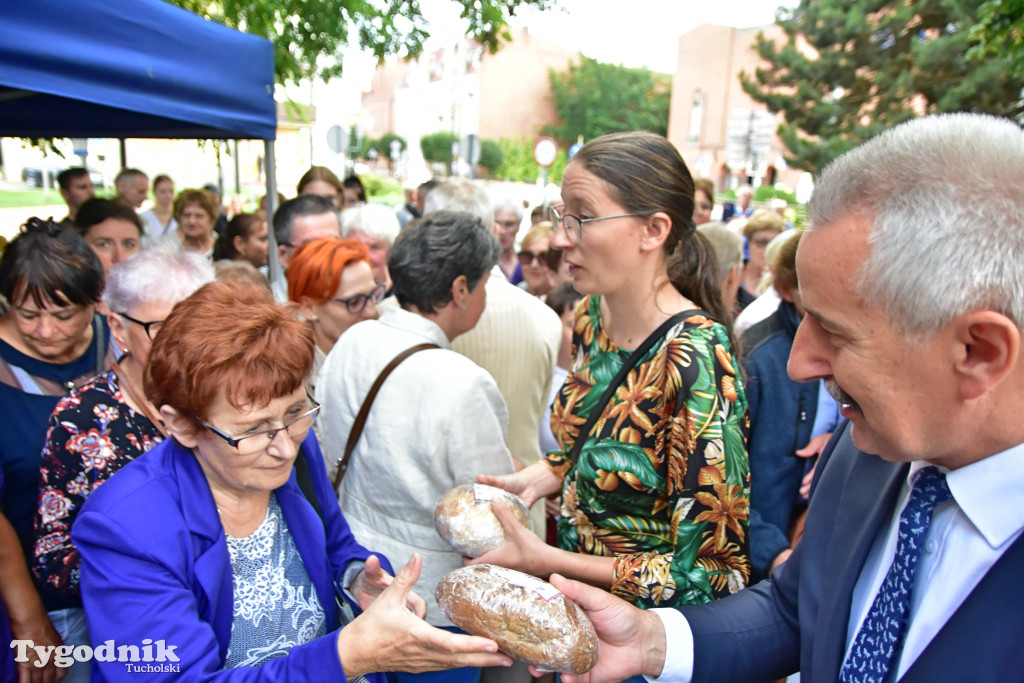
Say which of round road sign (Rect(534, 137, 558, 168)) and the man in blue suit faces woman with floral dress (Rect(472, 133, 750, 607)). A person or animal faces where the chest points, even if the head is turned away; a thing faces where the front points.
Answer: the round road sign

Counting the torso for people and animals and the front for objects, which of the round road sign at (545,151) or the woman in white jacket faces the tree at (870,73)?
the woman in white jacket

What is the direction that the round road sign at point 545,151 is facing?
toward the camera

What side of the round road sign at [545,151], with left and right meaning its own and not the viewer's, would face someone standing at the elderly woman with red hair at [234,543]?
front

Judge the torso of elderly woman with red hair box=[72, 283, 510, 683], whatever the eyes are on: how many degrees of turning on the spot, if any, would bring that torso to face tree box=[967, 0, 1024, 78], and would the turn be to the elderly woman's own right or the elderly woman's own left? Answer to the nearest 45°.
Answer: approximately 90° to the elderly woman's own left

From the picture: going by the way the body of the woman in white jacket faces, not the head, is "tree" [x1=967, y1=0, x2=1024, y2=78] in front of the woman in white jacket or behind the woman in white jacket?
in front

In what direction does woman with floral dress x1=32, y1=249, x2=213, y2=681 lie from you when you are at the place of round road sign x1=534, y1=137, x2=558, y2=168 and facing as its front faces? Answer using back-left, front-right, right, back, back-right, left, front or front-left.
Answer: front

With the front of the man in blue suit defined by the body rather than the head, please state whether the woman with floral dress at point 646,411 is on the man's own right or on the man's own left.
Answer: on the man's own right

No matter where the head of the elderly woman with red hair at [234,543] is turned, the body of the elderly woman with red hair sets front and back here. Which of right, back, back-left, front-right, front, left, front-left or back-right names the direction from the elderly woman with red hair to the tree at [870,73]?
left

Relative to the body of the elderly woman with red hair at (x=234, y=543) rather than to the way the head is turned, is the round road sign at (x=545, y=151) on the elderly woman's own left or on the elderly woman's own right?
on the elderly woman's own left

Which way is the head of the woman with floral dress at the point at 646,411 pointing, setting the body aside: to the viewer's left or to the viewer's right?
to the viewer's left

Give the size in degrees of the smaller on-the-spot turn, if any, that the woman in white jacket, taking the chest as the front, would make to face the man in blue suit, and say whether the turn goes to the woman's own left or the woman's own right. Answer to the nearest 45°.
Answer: approximately 90° to the woman's own right

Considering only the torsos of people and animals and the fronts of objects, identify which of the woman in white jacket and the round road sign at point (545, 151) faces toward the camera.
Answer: the round road sign

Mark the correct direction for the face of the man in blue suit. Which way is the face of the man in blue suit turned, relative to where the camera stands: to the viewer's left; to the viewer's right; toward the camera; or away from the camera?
to the viewer's left

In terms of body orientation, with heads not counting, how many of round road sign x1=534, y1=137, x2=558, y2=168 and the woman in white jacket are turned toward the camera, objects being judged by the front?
1

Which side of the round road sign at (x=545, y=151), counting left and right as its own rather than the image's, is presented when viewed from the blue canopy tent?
front

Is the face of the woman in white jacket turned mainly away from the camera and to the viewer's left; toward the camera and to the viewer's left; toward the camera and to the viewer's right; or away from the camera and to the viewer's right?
away from the camera and to the viewer's right

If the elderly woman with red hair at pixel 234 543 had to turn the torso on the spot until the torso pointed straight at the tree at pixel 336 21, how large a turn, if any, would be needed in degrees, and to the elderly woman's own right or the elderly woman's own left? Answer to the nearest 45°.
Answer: approximately 135° to the elderly woman's own left

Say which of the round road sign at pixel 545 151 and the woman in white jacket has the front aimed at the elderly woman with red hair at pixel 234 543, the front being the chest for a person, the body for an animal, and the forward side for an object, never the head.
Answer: the round road sign
